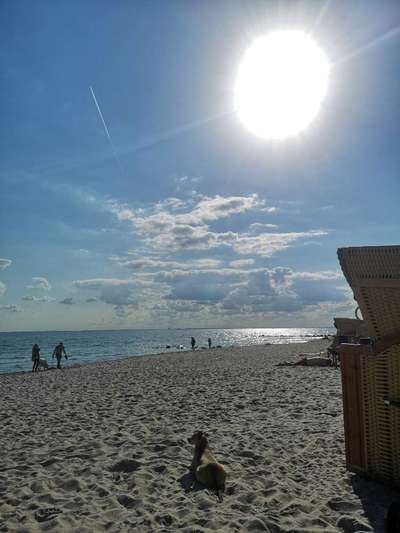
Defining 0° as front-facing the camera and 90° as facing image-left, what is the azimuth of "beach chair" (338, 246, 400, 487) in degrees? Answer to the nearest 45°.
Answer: approximately 135°

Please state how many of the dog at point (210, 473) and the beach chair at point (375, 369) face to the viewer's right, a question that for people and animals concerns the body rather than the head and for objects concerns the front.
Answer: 0

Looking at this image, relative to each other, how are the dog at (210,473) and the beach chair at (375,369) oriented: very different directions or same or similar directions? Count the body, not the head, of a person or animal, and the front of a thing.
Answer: same or similar directions

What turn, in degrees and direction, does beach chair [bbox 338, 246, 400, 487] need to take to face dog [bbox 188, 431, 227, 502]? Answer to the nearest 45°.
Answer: approximately 45° to its left

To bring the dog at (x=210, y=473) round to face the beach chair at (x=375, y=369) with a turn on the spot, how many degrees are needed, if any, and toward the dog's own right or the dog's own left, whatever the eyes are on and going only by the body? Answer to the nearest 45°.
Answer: approximately 135° to the dog's own right

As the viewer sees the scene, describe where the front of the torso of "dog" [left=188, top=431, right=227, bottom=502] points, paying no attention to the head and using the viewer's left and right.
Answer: facing away from the viewer and to the left of the viewer
